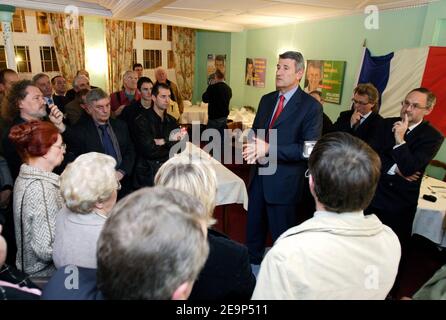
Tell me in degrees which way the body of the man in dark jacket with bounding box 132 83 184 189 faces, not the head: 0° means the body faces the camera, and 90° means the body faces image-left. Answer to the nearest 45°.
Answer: approximately 315°

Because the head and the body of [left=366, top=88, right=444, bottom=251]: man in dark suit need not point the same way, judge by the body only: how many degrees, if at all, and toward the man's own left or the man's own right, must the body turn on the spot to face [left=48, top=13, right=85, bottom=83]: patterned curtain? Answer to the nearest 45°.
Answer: approximately 45° to the man's own right

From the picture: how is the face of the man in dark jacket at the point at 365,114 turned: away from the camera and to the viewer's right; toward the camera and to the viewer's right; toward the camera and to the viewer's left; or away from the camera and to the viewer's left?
toward the camera and to the viewer's left

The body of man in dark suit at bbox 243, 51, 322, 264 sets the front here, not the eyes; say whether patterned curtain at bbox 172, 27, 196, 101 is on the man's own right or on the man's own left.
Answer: on the man's own right

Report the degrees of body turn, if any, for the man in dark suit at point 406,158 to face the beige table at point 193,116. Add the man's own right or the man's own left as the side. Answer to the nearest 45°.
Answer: approximately 90° to the man's own right

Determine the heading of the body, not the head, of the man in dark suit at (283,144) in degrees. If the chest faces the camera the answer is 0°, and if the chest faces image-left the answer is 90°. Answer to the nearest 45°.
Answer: approximately 45°

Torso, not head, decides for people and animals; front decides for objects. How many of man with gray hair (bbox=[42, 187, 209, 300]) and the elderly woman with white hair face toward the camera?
0

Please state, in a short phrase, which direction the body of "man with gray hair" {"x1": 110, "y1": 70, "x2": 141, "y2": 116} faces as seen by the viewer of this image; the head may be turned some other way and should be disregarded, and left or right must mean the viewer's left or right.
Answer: facing the viewer and to the right of the viewer

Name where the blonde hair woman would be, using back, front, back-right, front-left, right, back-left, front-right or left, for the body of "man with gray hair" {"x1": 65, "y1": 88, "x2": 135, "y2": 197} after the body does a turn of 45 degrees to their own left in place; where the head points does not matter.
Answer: right

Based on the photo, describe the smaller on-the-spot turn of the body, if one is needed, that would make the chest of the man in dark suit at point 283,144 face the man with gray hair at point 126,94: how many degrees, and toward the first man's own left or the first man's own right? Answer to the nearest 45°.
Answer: approximately 90° to the first man's own right

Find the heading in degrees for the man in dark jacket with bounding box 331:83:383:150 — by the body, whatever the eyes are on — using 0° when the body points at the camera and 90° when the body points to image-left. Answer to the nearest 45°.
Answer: approximately 45°

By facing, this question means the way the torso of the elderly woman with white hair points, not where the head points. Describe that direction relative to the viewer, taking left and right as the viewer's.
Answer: facing away from the viewer and to the right of the viewer

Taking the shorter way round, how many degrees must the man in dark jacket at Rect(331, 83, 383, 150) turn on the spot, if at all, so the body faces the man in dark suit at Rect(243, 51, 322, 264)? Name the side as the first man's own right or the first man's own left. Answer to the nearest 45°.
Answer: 0° — they already face them
